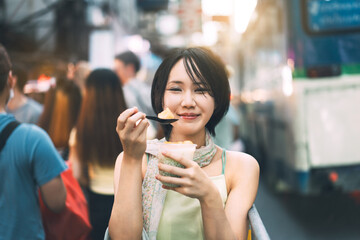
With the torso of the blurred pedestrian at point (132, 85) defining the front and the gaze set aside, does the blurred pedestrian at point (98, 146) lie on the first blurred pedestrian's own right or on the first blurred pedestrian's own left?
on the first blurred pedestrian's own left

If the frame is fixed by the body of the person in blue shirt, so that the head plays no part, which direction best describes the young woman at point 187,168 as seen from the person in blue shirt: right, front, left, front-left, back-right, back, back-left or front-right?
back-right

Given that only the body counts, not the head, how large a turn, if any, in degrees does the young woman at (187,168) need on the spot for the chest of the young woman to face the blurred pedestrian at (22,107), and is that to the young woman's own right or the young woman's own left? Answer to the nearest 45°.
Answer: approximately 135° to the young woman's own right

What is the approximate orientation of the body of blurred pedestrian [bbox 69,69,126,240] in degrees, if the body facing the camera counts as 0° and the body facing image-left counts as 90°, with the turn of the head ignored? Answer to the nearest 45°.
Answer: approximately 180°

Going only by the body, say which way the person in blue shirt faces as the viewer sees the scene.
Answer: away from the camera

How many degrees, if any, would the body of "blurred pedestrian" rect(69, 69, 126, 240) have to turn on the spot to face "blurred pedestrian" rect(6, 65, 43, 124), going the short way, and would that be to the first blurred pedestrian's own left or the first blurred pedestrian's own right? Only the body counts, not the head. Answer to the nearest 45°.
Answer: approximately 45° to the first blurred pedestrian's own left

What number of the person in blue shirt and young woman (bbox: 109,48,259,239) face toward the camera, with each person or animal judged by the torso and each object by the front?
1

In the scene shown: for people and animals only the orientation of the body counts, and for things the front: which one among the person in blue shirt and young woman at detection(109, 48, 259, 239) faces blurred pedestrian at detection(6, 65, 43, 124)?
the person in blue shirt
